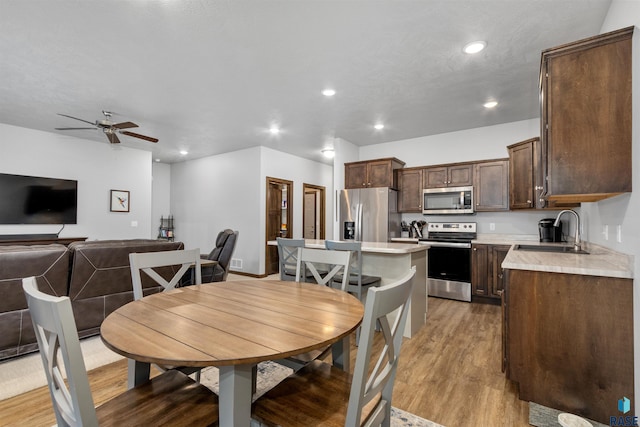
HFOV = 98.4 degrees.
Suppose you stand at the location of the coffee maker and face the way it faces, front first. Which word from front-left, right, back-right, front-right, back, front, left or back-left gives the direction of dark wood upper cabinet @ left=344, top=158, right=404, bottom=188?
front-right

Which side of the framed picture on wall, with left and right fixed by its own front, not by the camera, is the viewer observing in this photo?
front

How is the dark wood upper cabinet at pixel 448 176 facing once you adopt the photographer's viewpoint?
facing the viewer

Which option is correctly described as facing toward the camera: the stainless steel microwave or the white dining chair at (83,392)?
the stainless steel microwave

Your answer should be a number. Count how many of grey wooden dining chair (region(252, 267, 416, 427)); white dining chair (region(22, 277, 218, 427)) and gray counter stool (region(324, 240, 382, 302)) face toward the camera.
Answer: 0

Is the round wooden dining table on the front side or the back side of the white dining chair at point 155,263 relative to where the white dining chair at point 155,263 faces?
on the front side

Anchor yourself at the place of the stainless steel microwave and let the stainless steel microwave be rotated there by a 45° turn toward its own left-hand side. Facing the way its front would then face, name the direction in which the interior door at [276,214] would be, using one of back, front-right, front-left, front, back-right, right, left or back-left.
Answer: back-right

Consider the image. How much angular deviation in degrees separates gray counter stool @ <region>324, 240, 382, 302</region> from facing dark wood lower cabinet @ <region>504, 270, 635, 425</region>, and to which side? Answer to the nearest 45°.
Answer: approximately 90° to its right

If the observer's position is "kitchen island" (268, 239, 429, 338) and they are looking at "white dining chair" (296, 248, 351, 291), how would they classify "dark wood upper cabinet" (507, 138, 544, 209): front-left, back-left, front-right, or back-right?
back-left

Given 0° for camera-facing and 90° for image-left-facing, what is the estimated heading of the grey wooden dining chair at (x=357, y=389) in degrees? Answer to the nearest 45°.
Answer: approximately 135°

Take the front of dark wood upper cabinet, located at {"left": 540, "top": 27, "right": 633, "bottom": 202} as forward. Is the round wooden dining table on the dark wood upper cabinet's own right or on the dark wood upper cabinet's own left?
on the dark wood upper cabinet's own left

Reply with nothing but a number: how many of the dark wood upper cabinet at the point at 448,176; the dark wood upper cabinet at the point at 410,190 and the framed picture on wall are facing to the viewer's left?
0

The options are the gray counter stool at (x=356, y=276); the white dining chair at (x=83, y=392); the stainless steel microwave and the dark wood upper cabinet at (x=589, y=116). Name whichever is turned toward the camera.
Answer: the stainless steel microwave

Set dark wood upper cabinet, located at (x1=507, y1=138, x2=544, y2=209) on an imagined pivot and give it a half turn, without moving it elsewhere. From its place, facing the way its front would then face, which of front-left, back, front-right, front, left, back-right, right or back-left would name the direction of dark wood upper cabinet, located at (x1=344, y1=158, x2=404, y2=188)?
back-left

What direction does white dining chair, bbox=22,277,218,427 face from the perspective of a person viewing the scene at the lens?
facing away from the viewer and to the right of the viewer

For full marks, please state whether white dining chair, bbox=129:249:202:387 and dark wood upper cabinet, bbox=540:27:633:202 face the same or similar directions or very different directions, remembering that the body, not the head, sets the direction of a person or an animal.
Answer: very different directions

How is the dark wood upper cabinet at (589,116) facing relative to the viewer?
to the viewer's left

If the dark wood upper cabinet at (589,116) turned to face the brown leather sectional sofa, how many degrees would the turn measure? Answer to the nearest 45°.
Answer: approximately 45° to its left

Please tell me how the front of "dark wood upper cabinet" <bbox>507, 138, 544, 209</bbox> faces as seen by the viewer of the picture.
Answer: facing the viewer and to the left of the viewer

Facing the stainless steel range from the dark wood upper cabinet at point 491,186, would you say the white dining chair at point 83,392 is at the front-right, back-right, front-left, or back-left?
front-left
